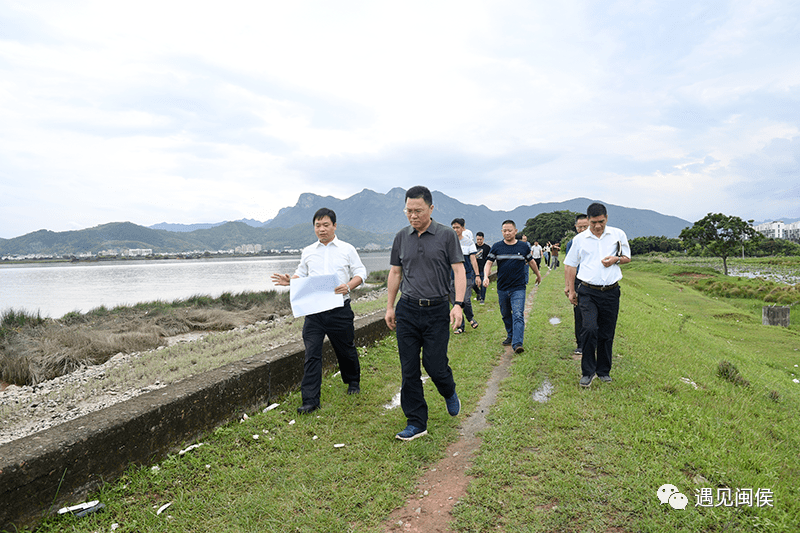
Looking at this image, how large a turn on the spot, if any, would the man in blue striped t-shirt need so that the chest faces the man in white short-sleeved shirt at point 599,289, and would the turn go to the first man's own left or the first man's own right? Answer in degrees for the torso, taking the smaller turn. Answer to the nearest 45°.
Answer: approximately 45° to the first man's own left

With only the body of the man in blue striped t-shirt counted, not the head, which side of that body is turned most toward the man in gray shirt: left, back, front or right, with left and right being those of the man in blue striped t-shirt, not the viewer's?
front

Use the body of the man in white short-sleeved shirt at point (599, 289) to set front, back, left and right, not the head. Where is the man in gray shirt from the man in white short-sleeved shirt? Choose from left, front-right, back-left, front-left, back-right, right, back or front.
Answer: front-right

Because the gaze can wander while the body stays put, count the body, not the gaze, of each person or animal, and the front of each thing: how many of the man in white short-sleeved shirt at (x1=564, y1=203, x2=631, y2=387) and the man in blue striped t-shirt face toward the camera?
2

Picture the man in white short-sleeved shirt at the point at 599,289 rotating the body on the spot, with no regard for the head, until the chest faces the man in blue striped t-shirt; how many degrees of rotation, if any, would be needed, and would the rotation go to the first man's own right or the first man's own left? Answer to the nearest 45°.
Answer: approximately 135° to the first man's own right

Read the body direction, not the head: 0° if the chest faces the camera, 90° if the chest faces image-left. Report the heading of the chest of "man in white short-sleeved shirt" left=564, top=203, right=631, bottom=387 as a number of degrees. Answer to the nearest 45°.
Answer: approximately 0°

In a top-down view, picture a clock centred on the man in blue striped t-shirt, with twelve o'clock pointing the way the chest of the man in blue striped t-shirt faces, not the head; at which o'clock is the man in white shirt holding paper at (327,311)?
The man in white shirt holding paper is roughly at 1 o'clock from the man in blue striped t-shirt.
